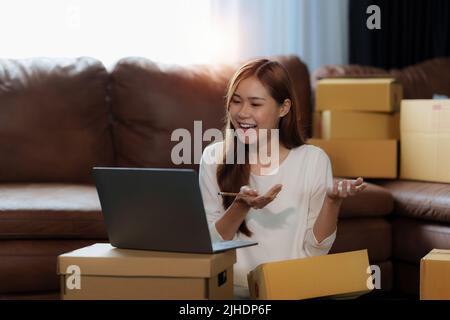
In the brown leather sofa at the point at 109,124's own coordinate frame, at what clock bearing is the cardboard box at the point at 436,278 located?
The cardboard box is roughly at 11 o'clock from the brown leather sofa.

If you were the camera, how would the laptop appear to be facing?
facing away from the viewer and to the right of the viewer

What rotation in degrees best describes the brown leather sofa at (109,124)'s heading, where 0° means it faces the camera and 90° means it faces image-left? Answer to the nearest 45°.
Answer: approximately 0°

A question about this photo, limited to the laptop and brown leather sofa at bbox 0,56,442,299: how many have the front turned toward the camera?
1

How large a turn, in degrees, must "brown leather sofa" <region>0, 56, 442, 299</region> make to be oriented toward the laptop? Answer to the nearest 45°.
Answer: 0° — it already faces it

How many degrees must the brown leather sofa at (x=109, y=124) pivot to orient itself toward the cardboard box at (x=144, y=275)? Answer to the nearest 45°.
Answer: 0° — it already faces it
